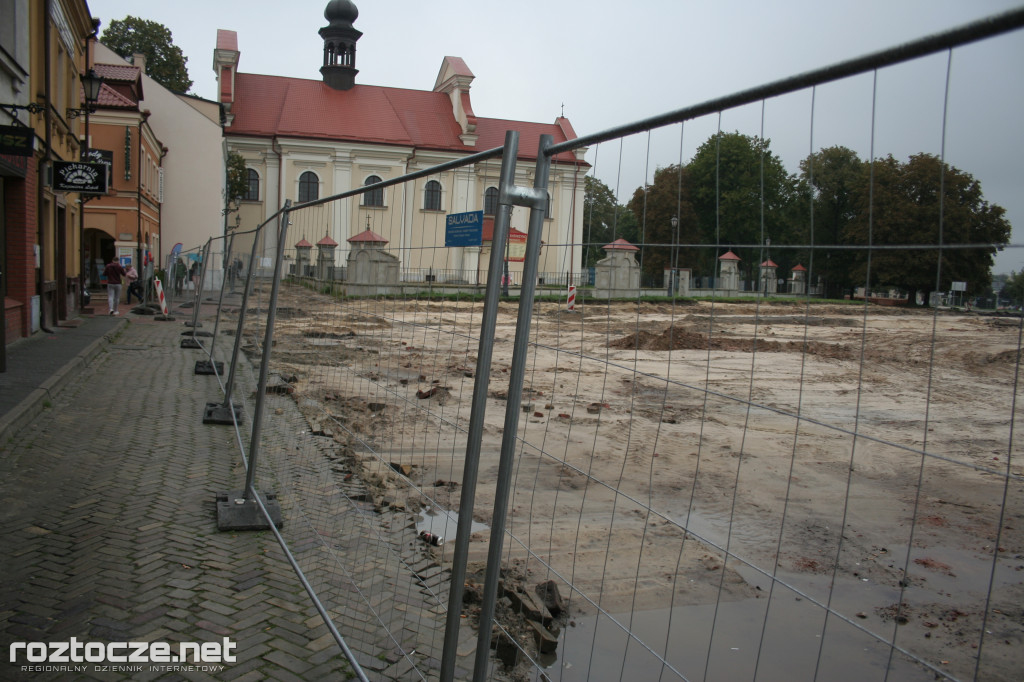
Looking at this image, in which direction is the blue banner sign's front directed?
toward the camera
